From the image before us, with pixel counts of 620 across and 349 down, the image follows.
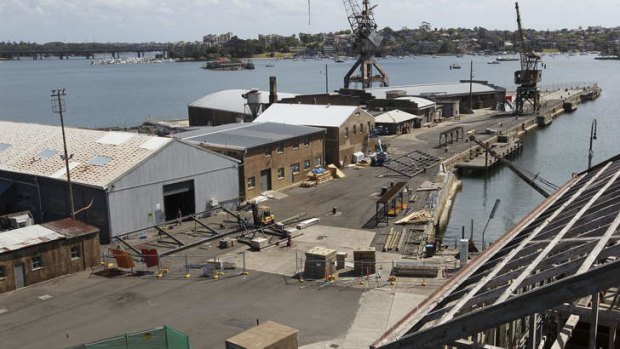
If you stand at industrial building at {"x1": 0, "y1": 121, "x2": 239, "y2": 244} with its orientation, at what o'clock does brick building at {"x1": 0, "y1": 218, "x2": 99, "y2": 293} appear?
The brick building is roughly at 2 o'clock from the industrial building.

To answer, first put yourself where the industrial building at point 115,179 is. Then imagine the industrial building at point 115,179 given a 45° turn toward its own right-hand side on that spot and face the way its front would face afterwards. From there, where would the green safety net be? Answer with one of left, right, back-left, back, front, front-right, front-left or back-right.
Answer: front

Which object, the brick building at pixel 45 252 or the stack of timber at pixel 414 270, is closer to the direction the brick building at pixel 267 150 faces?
the stack of timber

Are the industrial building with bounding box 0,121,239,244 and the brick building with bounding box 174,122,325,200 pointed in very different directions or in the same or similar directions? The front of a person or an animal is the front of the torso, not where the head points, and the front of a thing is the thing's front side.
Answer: same or similar directions

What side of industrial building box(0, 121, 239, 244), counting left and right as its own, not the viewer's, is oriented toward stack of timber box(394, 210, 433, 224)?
front

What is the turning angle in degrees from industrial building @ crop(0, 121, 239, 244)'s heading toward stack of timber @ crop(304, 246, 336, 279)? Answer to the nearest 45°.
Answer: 0° — it already faces it

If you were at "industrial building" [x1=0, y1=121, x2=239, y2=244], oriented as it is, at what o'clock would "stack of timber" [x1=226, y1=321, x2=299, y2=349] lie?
The stack of timber is roughly at 1 o'clock from the industrial building.

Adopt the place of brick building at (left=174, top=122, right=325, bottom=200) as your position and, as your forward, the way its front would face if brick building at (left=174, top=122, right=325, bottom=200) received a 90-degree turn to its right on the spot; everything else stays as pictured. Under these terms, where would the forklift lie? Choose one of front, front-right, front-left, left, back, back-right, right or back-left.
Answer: front-left

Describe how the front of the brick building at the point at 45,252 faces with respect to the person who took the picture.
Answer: facing the viewer and to the right of the viewer

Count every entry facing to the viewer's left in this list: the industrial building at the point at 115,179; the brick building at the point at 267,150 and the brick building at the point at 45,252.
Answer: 0

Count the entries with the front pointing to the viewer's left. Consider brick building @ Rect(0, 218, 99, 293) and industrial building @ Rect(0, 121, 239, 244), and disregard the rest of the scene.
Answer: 0

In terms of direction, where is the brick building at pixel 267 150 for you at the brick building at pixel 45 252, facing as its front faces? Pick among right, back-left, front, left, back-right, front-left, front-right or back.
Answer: left

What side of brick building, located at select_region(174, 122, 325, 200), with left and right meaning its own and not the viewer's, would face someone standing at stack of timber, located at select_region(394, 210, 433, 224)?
front
